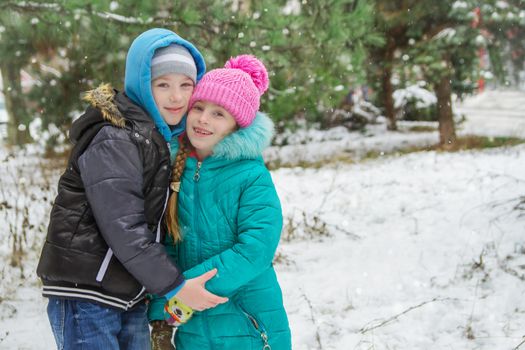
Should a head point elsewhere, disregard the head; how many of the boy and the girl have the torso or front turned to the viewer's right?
1

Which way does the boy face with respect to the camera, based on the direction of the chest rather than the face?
to the viewer's right

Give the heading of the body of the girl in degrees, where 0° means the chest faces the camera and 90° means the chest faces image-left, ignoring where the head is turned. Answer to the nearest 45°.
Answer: approximately 45°
